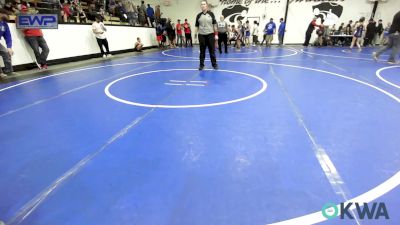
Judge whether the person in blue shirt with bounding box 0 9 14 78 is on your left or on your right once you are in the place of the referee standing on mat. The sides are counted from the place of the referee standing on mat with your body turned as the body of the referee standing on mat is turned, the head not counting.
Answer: on your right

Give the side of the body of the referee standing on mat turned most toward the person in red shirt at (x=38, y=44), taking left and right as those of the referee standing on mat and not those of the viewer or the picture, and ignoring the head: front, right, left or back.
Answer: right

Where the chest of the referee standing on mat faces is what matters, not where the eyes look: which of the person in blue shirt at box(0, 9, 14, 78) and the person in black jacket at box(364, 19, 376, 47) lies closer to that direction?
the person in blue shirt

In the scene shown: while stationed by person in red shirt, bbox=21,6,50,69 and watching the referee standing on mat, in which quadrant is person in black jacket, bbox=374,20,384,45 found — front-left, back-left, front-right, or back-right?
front-left

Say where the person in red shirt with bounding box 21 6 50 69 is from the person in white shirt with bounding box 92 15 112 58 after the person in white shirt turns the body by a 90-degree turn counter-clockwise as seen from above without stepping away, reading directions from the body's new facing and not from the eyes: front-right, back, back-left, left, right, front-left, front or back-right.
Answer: back

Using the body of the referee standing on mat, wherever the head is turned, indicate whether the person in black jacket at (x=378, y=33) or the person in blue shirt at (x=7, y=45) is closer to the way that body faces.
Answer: the person in blue shirt

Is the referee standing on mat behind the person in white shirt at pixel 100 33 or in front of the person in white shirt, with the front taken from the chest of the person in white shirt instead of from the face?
in front

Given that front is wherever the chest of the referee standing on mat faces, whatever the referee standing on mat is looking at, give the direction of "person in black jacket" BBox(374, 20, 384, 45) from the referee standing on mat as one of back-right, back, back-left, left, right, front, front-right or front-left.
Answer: back-left

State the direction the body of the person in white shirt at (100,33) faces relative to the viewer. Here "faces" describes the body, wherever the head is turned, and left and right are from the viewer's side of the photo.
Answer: facing the viewer and to the right of the viewer

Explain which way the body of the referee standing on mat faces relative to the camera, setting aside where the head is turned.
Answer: toward the camera

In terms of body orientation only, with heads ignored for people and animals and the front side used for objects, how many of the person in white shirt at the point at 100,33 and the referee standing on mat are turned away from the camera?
0

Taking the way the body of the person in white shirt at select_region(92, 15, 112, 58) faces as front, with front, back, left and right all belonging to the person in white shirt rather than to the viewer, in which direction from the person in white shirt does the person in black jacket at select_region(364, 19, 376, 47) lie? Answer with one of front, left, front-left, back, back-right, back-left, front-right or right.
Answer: front-left
